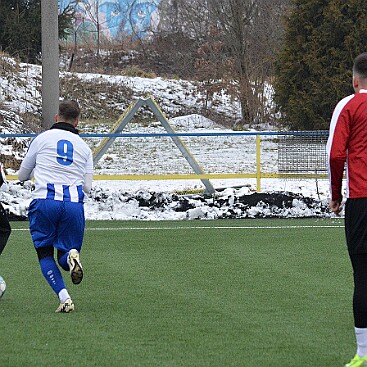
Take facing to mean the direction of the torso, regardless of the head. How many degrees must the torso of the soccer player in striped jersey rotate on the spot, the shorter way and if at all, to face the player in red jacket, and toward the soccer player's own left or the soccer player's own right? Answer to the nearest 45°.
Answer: approximately 135° to the soccer player's own right

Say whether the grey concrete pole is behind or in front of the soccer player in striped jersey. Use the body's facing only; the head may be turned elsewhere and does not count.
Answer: in front

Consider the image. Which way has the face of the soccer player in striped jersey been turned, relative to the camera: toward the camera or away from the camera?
away from the camera

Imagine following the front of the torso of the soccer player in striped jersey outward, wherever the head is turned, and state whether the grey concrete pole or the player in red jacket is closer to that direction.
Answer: the grey concrete pole

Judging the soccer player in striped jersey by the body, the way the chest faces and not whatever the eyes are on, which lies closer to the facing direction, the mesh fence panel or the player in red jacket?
the mesh fence panel

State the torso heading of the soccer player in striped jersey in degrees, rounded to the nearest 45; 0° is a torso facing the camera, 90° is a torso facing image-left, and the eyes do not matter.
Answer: approximately 180°

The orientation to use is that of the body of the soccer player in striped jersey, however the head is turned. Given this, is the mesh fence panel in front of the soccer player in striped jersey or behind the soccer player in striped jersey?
in front
